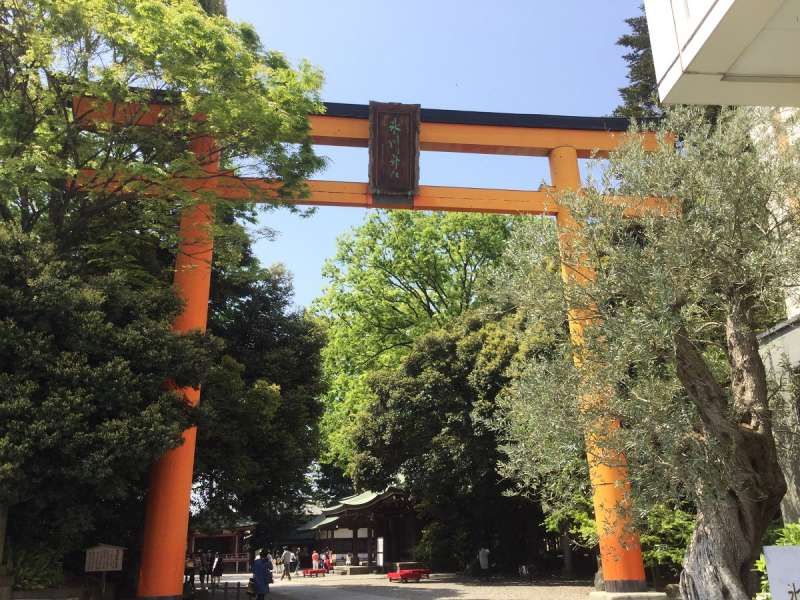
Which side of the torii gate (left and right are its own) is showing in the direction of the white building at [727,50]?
front

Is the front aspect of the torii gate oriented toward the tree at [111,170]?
no

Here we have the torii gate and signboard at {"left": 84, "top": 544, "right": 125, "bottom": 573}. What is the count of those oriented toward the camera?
2

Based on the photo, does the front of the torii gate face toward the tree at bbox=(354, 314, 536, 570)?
no

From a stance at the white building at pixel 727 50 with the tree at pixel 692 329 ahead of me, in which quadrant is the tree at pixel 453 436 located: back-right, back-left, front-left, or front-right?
front-left

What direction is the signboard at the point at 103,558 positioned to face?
toward the camera

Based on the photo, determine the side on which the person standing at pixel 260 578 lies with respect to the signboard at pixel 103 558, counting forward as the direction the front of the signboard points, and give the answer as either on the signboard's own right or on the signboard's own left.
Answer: on the signboard's own left

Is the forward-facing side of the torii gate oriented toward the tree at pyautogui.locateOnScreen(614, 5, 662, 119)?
no

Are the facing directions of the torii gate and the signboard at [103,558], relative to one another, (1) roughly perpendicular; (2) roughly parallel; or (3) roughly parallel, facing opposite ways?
roughly parallel

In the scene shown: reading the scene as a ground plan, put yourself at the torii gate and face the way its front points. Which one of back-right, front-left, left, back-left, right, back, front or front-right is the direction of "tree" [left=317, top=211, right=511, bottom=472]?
back

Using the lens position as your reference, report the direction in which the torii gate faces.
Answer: facing the viewer

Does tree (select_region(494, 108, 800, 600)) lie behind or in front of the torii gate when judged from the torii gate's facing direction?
in front
